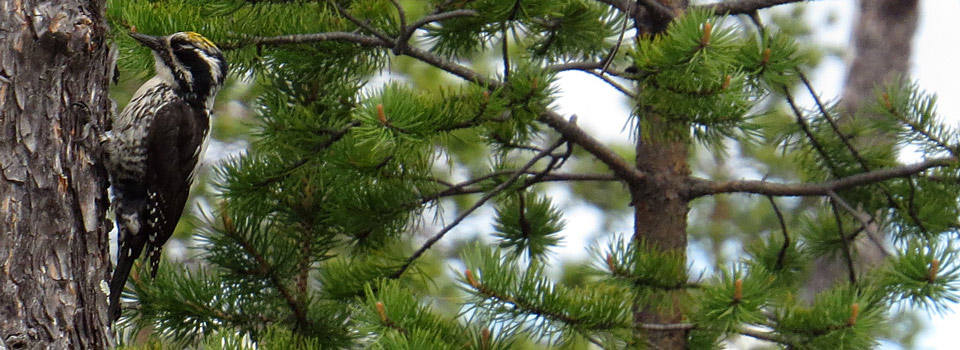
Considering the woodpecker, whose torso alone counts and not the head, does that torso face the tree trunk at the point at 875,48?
no

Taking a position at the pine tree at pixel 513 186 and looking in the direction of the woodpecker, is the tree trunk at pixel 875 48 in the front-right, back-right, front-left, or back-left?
back-right

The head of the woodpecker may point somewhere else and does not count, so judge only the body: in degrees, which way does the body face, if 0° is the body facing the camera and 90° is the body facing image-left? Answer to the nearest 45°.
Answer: approximately 90°
